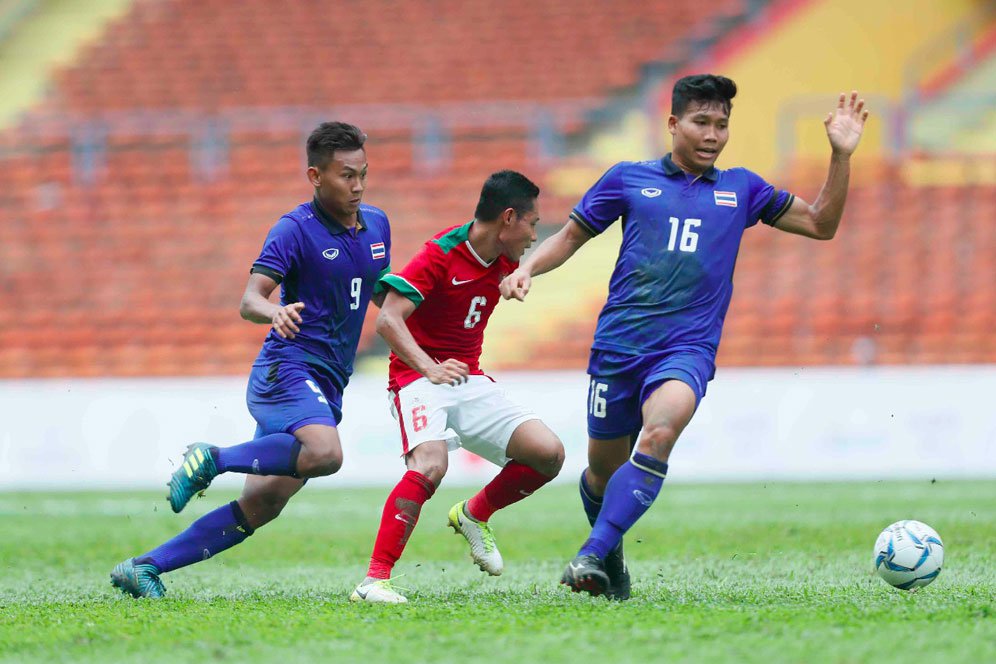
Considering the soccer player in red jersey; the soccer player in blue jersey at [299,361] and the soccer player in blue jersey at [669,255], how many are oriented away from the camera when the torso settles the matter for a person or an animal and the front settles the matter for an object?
0

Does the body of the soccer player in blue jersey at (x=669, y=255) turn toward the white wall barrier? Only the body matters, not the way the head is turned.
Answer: no

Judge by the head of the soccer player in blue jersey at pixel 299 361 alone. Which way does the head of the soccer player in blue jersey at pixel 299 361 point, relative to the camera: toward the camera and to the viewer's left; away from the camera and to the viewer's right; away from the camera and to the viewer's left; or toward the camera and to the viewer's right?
toward the camera and to the viewer's right

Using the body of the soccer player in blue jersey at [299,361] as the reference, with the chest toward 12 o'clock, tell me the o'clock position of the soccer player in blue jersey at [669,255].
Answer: the soccer player in blue jersey at [669,255] is roughly at 11 o'clock from the soccer player in blue jersey at [299,361].

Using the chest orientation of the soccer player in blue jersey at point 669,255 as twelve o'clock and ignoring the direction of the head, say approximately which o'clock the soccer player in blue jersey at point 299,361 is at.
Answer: the soccer player in blue jersey at point 299,361 is roughly at 3 o'clock from the soccer player in blue jersey at point 669,255.

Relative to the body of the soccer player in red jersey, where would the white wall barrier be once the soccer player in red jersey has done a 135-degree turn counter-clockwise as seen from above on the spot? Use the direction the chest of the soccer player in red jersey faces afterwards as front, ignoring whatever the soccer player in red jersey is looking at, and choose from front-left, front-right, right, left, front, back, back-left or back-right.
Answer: front

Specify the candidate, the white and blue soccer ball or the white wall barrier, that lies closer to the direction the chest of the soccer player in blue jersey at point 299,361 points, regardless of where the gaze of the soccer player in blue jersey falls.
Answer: the white and blue soccer ball

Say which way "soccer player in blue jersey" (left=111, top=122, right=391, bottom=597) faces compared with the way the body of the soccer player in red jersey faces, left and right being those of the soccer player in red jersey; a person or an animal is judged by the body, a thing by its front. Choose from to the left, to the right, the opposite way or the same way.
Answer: the same way

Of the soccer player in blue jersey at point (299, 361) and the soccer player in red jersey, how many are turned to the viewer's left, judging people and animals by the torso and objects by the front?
0

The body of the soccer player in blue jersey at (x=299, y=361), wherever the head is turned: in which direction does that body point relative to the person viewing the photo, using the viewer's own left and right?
facing the viewer and to the right of the viewer

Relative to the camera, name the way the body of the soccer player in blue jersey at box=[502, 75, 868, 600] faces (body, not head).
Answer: toward the camera

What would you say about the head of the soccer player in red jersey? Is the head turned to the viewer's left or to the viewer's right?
to the viewer's right

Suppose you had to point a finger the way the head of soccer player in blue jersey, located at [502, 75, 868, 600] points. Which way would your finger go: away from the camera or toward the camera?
toward the camera

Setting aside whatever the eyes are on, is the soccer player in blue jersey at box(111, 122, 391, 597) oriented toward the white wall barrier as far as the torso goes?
no
